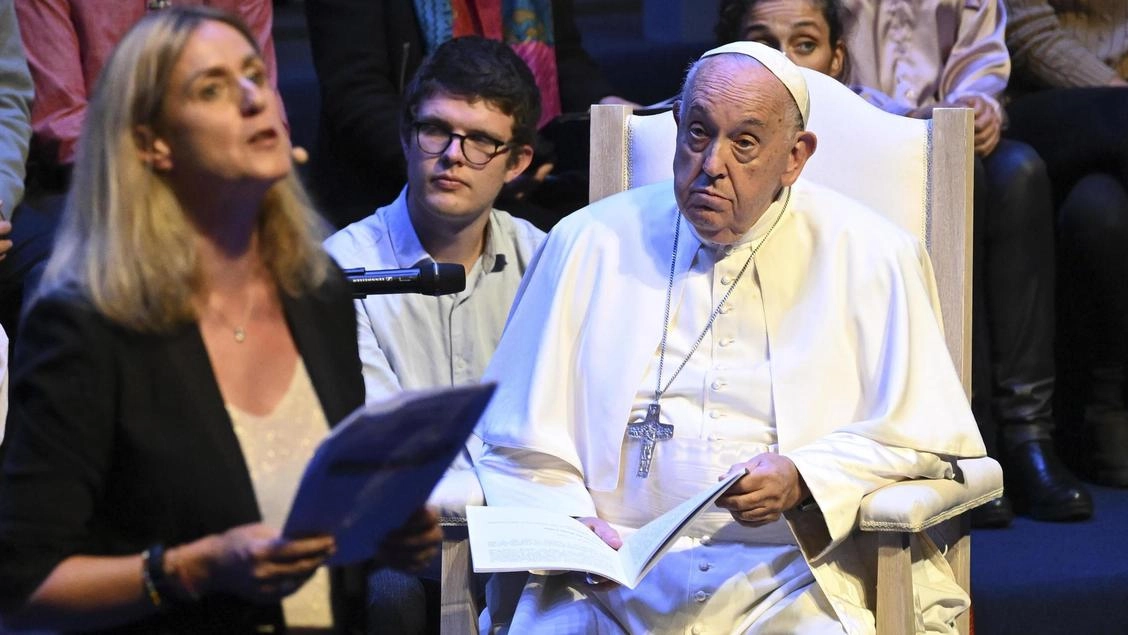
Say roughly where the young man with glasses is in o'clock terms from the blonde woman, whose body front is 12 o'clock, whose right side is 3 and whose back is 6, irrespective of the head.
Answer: The young man with glasses is roughly at 8 o'clock from the blonde woman.

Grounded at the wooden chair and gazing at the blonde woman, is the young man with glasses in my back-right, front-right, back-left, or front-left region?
front-right

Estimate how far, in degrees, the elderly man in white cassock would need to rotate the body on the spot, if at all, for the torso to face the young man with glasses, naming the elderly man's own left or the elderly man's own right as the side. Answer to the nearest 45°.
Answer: approximately 135° to the elderly man's own right

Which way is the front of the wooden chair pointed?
toward the camera

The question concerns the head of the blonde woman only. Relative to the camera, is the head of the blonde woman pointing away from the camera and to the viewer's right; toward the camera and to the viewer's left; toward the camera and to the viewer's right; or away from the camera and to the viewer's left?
toward the camera and to the viewer's right

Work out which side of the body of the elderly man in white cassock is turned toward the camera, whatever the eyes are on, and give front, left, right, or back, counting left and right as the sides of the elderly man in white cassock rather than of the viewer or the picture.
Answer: front

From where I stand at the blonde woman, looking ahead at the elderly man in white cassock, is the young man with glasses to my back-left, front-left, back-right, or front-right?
front-left

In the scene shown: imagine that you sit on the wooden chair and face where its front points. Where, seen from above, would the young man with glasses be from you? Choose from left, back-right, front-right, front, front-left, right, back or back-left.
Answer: right

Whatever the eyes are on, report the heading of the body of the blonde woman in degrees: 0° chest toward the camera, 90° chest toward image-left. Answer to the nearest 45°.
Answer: approximately 315°

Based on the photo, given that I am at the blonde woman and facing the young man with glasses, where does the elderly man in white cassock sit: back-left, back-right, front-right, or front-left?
front-right
